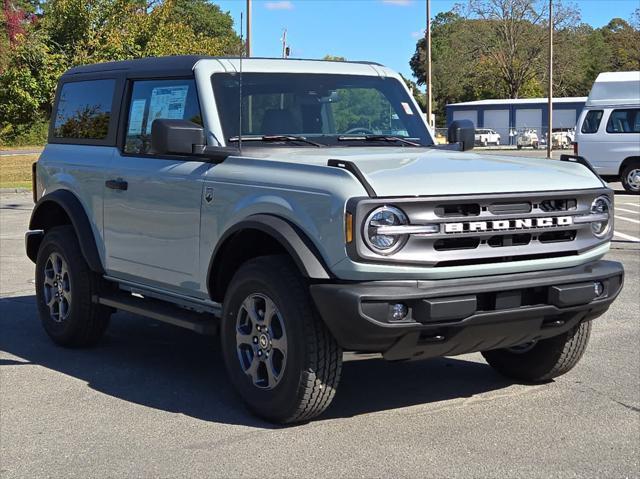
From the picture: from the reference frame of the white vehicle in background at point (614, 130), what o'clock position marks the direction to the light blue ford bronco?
The light blue ford bronco is roughly at 3 o'clock from the white vehicle in background.

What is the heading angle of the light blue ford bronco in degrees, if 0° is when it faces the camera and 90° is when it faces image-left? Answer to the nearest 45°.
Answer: approximately 315°

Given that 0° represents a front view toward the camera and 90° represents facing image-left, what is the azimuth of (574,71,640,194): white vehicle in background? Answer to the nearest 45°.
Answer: approximately 270°

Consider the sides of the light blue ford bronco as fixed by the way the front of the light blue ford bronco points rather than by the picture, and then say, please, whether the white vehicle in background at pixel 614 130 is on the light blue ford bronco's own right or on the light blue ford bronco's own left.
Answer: on the light blue ford bronco's own left

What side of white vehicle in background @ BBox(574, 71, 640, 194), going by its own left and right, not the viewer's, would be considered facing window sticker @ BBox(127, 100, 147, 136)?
right
